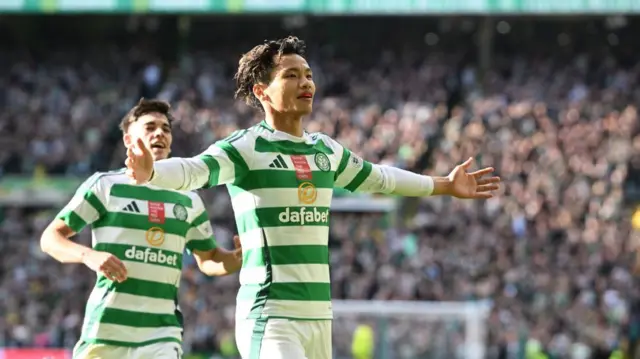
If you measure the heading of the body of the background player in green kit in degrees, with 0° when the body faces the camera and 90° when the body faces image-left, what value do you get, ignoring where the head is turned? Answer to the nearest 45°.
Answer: approximately 315°

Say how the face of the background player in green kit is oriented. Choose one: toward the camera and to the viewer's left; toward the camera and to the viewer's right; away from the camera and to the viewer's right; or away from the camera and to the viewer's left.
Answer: toward the camera and to the viewer's right
